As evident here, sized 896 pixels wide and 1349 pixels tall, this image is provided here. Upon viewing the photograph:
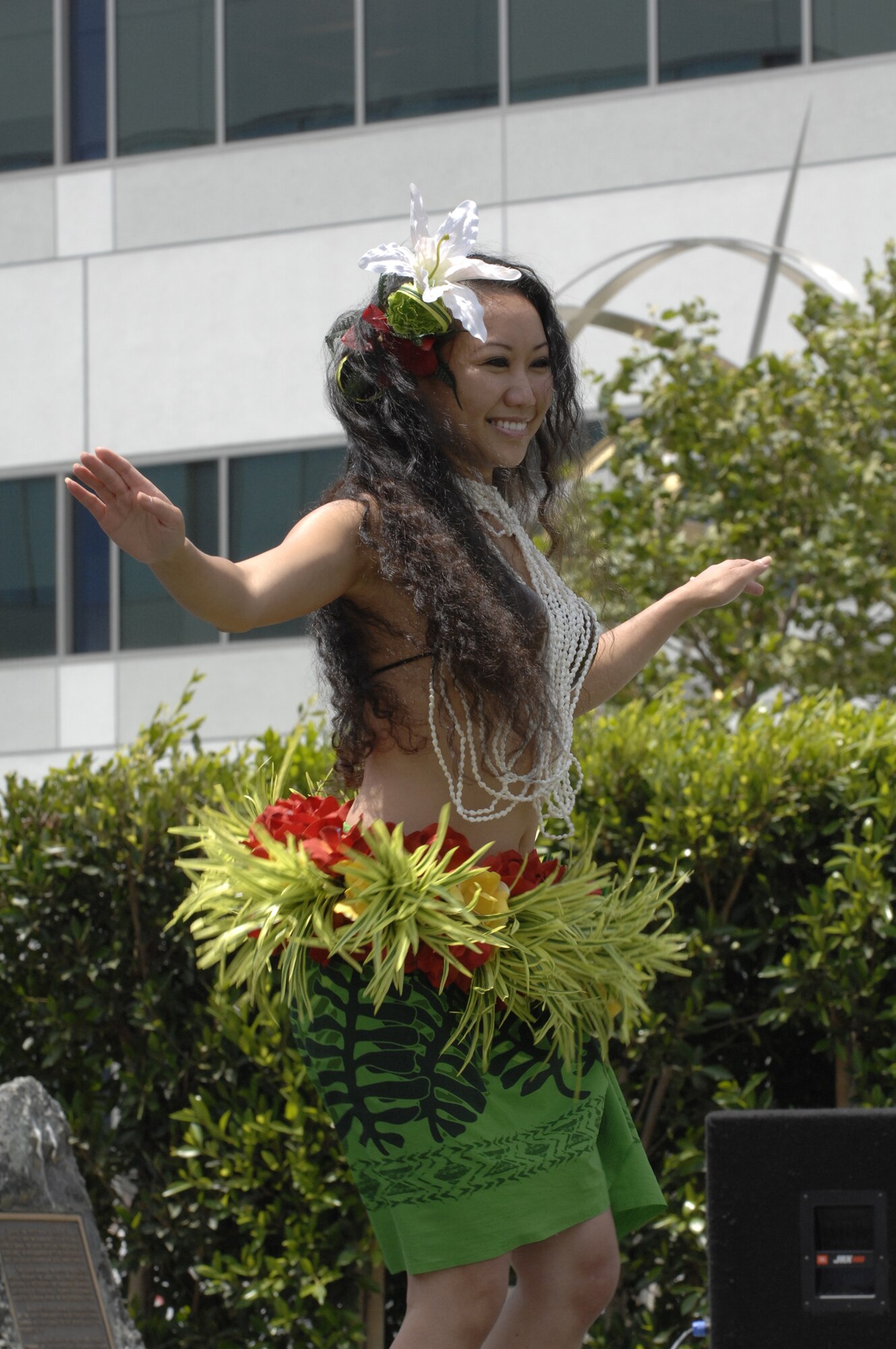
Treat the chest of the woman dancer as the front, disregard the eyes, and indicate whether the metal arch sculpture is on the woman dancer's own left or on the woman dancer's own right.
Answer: on the woman dancer's own left

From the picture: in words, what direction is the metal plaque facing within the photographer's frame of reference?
facing the viewer

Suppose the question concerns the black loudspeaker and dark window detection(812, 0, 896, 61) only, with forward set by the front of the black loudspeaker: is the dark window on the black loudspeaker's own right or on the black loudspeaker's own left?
on the black loudspeaker's own left

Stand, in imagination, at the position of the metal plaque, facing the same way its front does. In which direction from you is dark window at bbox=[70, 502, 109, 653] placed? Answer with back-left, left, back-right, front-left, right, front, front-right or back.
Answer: back

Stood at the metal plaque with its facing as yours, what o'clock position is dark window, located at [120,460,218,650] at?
The dark window is roughly at 6 o'clock from the metal plaque.

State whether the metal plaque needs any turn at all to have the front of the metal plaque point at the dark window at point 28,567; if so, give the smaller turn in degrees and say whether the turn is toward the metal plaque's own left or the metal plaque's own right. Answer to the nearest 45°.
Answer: approximately 180°
